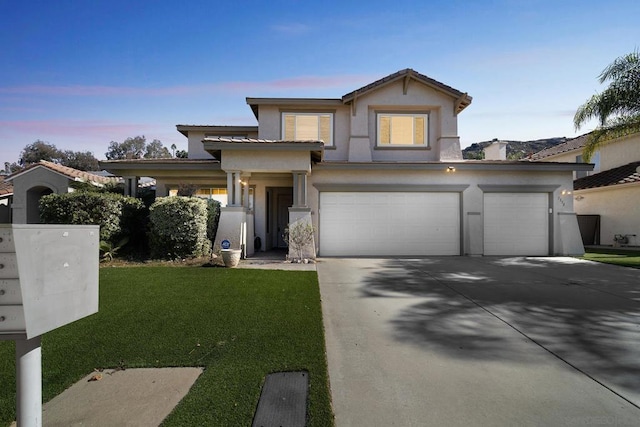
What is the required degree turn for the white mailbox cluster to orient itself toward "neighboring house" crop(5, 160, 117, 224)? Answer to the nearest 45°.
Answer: approximately 135° to its right

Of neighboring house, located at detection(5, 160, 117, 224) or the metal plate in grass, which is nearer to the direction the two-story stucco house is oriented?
the metal plate in grass

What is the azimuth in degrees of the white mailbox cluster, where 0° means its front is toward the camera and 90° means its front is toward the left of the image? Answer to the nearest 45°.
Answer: approximately 45°

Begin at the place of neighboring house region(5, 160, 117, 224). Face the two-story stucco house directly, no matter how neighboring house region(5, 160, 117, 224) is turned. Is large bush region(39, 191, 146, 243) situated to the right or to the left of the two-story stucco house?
right

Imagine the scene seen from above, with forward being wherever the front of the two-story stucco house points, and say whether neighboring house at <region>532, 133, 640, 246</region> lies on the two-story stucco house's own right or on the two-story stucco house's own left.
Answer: on the two-story stucco house's own left

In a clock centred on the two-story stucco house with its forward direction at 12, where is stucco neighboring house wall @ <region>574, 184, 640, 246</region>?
The stucco neighboring house wall is roughly at 8 o'clock from the two-story stucco house.

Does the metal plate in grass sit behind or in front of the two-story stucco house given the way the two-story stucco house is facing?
in front

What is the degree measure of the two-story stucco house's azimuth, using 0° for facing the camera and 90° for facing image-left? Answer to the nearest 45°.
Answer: approximately 0°

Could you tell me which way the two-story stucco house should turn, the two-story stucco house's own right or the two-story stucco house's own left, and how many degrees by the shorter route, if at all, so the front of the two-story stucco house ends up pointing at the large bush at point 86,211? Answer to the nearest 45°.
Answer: approximately 90° to the two-story stucco house's own right

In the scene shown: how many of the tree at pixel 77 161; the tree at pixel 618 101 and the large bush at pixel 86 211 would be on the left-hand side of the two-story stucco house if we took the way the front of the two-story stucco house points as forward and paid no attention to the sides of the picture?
1

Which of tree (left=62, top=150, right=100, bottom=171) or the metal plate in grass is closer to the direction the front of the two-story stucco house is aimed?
the metal plate in grass

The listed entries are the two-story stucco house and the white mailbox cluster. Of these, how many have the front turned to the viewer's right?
0
